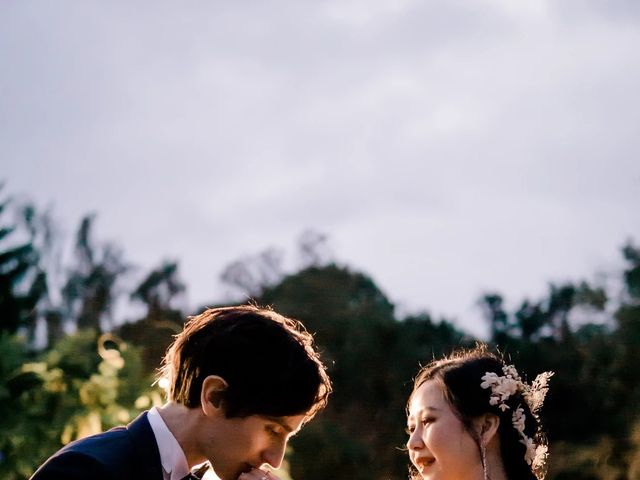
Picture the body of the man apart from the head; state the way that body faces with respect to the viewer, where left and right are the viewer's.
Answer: facing to the right of the viewer

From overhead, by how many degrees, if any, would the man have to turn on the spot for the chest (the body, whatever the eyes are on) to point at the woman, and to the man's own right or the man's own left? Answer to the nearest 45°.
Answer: approximately 45° to the man's own left

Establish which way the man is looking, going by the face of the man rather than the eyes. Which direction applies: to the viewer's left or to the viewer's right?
to the viewer's right

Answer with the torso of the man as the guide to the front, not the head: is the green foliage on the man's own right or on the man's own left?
on the man's own left

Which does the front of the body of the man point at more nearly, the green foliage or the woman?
the woman
